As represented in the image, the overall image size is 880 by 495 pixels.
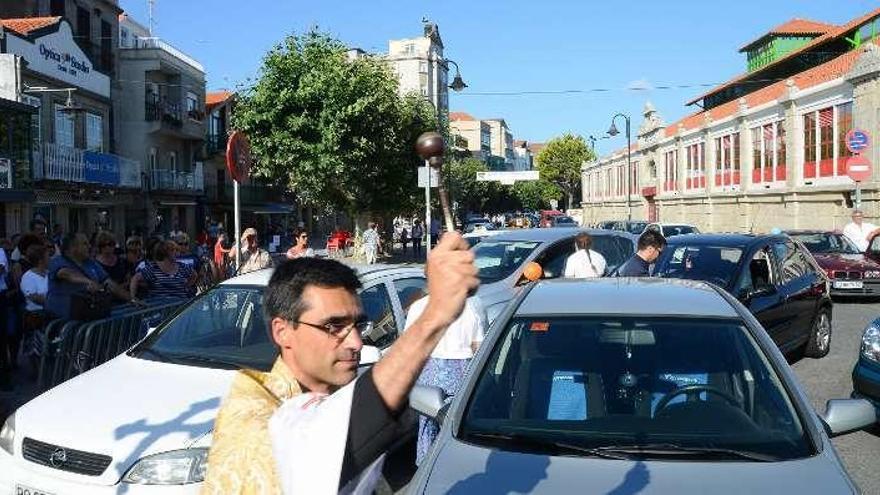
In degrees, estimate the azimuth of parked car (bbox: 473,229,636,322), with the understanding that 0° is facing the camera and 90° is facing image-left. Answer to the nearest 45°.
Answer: approximately 45°

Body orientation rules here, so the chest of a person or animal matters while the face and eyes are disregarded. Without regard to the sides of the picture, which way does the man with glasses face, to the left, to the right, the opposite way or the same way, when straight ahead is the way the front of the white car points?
to the left

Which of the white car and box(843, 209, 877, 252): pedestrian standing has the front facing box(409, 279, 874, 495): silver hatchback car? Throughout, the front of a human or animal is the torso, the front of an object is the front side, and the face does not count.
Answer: the pedestrian standing

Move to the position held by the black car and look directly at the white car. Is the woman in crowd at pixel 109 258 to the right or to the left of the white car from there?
right

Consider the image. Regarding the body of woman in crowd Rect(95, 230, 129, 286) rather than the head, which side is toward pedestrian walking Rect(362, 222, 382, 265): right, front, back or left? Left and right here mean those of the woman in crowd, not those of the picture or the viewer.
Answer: left

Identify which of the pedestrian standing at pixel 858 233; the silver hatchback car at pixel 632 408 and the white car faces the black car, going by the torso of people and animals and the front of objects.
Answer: the pedestrian standing

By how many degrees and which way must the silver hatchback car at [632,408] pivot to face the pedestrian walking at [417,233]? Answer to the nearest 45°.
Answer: approximately 180°

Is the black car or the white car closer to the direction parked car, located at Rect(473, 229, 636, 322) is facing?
the white car
